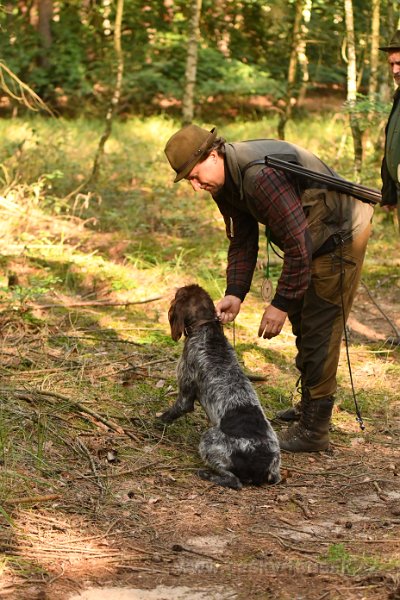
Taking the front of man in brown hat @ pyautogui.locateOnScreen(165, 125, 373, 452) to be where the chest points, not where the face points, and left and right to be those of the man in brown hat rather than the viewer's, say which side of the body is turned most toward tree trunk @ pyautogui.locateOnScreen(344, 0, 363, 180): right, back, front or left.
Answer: right

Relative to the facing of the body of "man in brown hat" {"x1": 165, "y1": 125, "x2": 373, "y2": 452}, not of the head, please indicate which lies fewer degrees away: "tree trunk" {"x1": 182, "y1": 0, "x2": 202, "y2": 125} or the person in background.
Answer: the tree trunk

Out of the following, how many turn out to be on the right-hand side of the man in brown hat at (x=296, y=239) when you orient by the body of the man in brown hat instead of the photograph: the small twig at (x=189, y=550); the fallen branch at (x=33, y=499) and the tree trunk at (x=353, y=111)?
1

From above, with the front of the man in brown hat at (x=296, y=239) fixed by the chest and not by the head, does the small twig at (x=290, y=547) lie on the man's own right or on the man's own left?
on the man's own left

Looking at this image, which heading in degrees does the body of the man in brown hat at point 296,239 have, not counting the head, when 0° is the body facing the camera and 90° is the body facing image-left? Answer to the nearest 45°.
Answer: approximately 90°

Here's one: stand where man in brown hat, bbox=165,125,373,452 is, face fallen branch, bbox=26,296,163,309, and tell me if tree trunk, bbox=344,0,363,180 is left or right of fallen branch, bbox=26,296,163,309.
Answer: right

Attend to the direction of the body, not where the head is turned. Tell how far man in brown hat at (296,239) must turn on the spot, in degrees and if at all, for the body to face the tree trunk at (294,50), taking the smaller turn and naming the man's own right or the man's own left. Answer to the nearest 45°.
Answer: approximately 90° to the man's own right

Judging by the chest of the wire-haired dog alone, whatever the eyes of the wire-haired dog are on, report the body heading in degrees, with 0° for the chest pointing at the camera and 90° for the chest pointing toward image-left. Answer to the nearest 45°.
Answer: approximately 135°

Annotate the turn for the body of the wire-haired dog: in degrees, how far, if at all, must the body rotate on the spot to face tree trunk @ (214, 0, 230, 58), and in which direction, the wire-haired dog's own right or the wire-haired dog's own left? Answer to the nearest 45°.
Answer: approximately 45° to the wire-haired dog's own right

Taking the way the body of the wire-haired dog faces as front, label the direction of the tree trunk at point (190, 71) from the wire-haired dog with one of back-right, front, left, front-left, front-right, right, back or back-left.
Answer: front-right

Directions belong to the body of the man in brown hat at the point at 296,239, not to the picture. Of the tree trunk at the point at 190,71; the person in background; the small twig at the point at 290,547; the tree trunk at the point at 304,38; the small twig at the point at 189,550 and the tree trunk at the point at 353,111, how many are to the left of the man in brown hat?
2

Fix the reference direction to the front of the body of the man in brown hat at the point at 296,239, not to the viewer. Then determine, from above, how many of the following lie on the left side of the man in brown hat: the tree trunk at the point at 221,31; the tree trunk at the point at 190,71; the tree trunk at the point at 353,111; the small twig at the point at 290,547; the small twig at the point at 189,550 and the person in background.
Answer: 2

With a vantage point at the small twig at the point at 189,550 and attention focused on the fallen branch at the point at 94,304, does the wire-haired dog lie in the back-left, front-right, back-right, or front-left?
front-right
